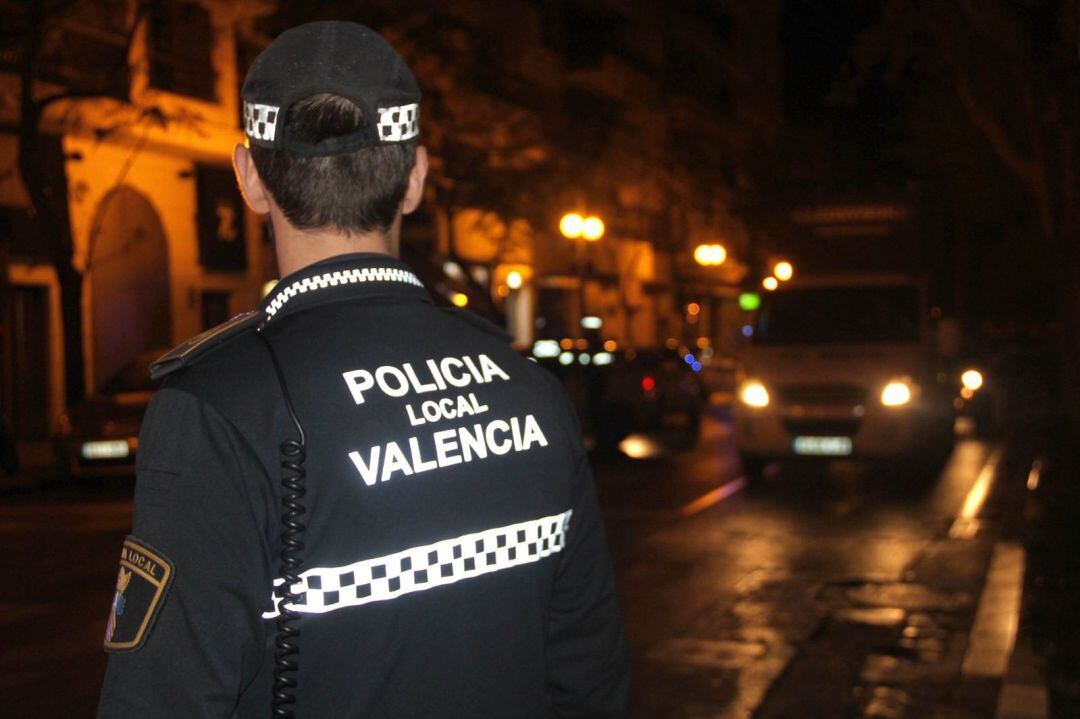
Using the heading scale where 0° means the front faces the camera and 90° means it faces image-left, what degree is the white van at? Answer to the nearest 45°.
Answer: approximately 0°

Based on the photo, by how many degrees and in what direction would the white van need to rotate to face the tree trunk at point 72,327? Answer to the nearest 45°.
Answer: approximately 90° to its right

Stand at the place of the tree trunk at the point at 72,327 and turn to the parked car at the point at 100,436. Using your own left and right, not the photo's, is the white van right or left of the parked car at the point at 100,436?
left

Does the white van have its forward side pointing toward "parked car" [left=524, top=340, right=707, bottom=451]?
no

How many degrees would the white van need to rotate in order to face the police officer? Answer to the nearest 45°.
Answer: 0° — it already faces them

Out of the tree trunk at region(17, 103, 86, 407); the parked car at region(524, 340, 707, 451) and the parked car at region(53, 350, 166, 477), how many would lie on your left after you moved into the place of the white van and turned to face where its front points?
0

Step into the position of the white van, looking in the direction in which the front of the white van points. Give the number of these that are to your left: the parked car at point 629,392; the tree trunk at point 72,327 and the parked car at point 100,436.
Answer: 0

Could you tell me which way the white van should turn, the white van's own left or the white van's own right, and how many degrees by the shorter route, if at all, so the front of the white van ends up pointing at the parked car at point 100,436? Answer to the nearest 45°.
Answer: approximately 90° to the white van's own right

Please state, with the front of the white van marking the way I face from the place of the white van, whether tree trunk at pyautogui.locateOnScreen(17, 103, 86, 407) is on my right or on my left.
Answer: on my right

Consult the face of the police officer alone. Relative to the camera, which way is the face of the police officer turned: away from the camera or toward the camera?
away from the camera

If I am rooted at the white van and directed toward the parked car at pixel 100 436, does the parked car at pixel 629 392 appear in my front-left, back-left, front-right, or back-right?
front-right
